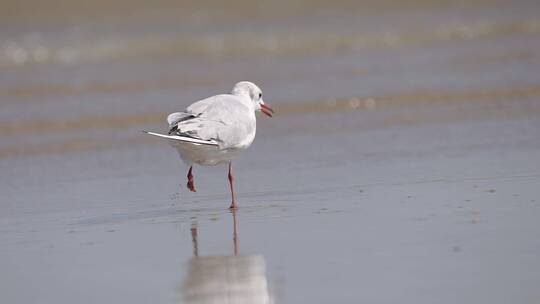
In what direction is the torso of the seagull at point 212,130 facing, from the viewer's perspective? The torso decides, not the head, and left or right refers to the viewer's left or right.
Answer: facing away from the viewer and to the right of the viewer
